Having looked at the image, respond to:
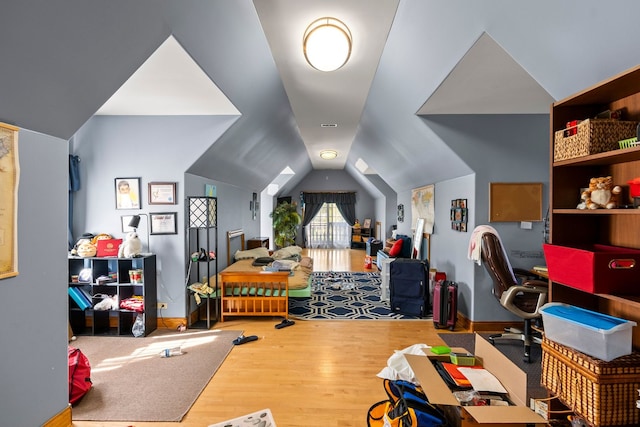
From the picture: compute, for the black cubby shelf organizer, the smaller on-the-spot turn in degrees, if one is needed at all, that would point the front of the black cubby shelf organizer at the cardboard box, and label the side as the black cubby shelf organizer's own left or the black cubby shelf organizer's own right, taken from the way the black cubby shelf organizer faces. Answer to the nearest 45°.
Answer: approximately 45° to the black cubby shelf organizer's own left

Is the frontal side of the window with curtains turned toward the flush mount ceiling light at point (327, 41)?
yes

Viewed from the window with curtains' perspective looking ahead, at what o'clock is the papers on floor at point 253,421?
The papers on floor is roughly at 12 o'clock from the window with curtains.

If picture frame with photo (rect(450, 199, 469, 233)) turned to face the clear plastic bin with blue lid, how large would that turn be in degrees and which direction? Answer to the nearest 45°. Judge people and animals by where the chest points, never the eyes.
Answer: approximately 45° to its left

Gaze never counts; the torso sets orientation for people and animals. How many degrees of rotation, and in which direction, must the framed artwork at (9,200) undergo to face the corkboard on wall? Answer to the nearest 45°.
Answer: approximately 45° to its left
